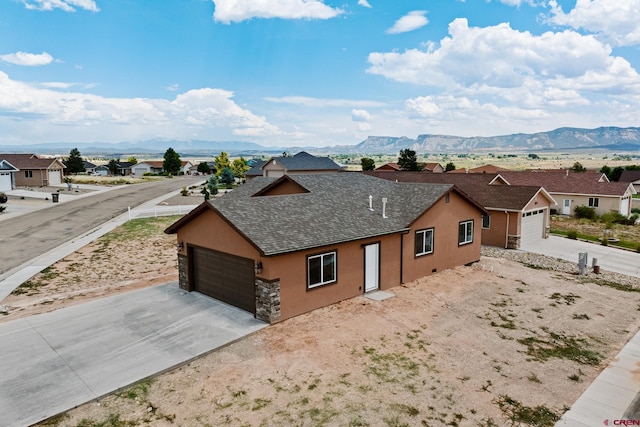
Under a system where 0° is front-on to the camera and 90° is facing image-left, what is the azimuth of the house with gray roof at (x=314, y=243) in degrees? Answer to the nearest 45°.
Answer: approximately 45°

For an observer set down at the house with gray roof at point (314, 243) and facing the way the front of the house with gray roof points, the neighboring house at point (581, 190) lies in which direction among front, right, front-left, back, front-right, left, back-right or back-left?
back

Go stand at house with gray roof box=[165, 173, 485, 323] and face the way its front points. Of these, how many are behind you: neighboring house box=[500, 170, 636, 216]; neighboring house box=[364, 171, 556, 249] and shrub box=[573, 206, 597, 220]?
3

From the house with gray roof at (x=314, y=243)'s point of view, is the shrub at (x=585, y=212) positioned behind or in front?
behind

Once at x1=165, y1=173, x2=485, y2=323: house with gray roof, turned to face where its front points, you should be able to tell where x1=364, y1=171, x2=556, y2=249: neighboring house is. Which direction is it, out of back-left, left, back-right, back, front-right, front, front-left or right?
back

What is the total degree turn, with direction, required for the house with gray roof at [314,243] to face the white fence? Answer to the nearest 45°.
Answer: approximately 90° to its right
